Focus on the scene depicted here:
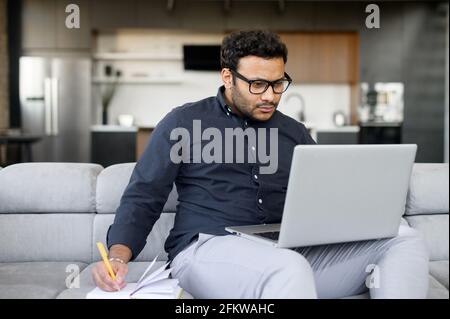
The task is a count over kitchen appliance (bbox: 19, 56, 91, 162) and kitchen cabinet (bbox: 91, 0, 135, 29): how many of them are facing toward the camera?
2

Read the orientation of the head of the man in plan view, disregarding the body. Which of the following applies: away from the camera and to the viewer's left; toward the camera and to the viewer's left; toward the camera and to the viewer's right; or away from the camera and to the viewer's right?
toward the camera and to the viewer's right

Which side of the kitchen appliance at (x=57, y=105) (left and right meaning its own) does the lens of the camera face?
front

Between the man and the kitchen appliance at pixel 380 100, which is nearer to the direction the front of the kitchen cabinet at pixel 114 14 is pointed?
the man

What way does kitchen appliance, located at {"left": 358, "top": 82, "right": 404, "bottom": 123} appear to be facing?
toward the camera

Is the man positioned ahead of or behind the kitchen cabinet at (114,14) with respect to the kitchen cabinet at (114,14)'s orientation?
ahead

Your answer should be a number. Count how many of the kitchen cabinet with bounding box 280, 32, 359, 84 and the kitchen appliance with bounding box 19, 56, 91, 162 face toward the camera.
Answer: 2

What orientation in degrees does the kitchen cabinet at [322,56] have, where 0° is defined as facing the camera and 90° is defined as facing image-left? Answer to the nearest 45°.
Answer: approximately 0°

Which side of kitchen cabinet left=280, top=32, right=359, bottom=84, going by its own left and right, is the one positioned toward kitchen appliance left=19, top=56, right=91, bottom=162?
right

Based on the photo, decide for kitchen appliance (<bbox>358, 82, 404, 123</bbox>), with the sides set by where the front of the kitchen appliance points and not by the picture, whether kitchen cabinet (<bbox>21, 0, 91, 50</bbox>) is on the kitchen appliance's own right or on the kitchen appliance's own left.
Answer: on the kitchen appliance's own right

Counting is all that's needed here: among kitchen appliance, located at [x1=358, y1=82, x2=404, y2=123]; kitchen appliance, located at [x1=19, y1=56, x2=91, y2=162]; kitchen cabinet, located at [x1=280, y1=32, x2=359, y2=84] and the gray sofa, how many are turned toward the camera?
4

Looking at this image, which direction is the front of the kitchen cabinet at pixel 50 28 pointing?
toward the camera

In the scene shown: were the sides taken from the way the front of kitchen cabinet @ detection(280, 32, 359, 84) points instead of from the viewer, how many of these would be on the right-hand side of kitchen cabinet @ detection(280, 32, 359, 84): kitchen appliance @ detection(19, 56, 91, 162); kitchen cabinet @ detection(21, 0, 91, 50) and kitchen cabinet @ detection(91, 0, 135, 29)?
3

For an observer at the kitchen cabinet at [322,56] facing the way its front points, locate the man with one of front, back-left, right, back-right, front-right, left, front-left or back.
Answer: front
